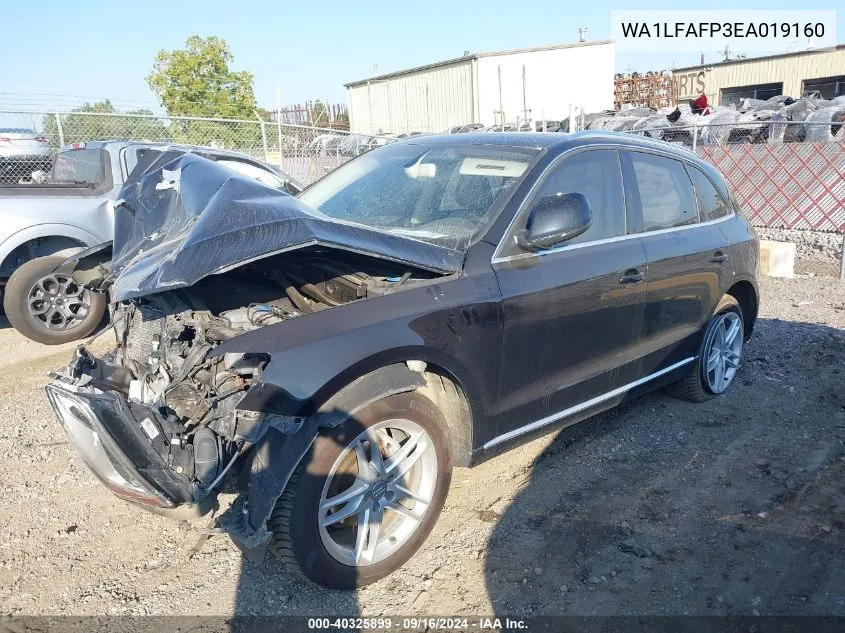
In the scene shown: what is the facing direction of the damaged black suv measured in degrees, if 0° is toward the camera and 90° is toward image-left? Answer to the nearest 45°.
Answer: approximately 45°

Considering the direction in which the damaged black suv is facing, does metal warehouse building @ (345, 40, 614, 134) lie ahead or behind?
behind

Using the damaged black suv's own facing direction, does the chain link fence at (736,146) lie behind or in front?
behind

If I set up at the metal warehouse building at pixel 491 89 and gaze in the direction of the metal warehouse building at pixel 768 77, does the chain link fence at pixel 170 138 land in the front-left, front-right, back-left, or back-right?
back-right

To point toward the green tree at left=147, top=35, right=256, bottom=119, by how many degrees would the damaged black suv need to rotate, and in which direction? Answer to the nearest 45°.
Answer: approximately 135° to its right

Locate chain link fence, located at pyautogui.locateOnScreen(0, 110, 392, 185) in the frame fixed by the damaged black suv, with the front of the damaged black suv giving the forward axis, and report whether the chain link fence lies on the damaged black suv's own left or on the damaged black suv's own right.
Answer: on the damaged black suv's own right

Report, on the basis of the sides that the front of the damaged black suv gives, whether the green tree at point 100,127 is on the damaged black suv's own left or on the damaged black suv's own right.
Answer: on the damaged black suv's own right

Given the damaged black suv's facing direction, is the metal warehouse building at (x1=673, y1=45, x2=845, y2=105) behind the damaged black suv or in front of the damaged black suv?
behind
